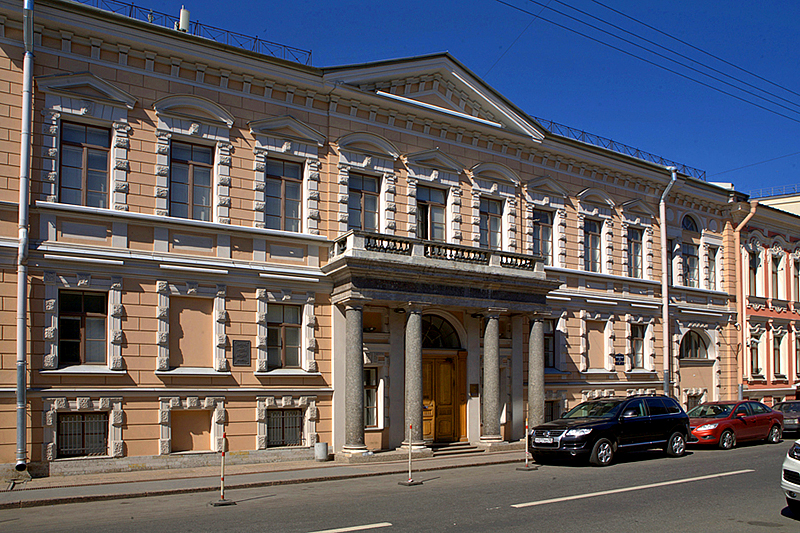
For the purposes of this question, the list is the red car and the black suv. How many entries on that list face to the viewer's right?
0

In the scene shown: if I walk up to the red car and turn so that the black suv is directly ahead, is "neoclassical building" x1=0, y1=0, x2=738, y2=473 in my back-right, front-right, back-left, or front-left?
front-right

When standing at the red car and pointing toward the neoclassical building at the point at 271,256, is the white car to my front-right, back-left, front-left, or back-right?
front-left

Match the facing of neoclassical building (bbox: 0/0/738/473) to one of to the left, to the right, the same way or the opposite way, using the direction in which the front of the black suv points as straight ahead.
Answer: to the left

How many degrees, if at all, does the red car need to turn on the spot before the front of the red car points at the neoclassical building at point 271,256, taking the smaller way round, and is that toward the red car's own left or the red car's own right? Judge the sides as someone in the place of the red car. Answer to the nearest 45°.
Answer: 0° — it already faces it

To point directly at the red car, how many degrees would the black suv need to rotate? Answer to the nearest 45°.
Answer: approximately 180°

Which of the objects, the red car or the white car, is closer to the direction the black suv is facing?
the white car

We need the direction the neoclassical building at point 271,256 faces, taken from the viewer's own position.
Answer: facing the viewer and to the right of the viewer

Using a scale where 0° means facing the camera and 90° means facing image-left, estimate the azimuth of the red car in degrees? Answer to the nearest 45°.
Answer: approximately 45°

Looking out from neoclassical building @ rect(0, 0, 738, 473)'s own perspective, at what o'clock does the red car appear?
The red car is roughly at 10 o'clock from the neoclassical building.

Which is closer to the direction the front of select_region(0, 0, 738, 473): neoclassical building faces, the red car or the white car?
the white car

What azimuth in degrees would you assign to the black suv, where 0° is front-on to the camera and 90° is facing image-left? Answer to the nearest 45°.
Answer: approximately 45°

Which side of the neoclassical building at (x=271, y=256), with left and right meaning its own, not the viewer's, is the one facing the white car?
front

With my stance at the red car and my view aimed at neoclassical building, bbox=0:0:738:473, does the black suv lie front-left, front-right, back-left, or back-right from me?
front-left

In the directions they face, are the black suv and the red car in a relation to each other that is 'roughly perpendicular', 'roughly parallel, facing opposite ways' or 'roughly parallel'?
roughly parallel
